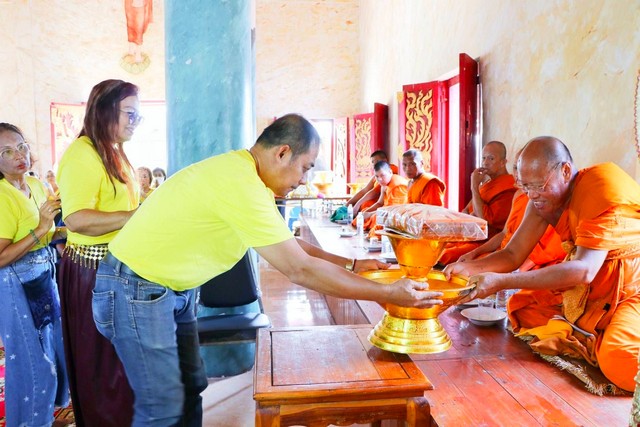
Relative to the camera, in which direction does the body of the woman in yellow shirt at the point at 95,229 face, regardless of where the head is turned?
to the viewer's right

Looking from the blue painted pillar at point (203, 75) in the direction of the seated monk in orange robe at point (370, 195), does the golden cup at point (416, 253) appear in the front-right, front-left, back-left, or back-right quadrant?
back-right

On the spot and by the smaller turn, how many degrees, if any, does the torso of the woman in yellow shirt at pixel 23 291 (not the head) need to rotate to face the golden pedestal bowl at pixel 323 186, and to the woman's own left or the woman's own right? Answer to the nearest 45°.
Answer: approximately 90° to the woman's own left

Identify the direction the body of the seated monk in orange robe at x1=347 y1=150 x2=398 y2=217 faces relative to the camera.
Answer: to the viewer's left

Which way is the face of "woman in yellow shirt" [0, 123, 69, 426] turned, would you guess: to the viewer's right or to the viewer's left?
to the viewer's right

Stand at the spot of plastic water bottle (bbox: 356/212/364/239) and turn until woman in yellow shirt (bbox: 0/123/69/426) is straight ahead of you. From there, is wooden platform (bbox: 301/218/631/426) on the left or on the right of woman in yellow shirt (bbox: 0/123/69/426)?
left

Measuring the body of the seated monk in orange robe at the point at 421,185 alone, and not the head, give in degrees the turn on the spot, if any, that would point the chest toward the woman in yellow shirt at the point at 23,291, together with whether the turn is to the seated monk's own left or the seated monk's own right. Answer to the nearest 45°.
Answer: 0° — they already face them

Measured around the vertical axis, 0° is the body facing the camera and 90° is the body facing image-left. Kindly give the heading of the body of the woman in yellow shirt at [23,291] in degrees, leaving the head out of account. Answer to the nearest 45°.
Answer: approximately 315°

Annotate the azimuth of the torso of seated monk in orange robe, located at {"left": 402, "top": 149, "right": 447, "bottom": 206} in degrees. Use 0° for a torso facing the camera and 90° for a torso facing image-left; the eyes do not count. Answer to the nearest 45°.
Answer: approximately 45°

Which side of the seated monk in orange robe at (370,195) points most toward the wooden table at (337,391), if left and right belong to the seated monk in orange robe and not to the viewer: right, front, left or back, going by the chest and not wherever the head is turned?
left

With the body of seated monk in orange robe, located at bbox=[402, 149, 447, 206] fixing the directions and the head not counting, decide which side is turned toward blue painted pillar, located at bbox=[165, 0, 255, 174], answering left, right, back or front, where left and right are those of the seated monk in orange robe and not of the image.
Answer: front

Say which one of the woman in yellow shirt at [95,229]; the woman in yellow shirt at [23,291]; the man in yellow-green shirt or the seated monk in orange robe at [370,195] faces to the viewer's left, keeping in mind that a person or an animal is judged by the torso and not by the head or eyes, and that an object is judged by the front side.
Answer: the seated monk in orange robe

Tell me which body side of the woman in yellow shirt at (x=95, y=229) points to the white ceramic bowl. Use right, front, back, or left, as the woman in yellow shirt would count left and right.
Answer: front

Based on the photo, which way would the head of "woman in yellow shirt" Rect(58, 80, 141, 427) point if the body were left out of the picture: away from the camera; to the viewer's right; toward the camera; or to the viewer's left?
to the viewer's right

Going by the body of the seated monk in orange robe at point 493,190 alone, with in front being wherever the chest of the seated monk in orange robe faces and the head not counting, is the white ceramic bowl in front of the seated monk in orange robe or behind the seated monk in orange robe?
in front

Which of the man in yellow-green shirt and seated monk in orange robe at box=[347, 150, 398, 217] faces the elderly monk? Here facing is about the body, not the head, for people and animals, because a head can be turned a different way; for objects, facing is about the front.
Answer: the man in yellow-green shirt

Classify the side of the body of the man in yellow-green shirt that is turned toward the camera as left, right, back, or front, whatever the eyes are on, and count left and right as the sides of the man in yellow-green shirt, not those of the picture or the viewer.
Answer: right
